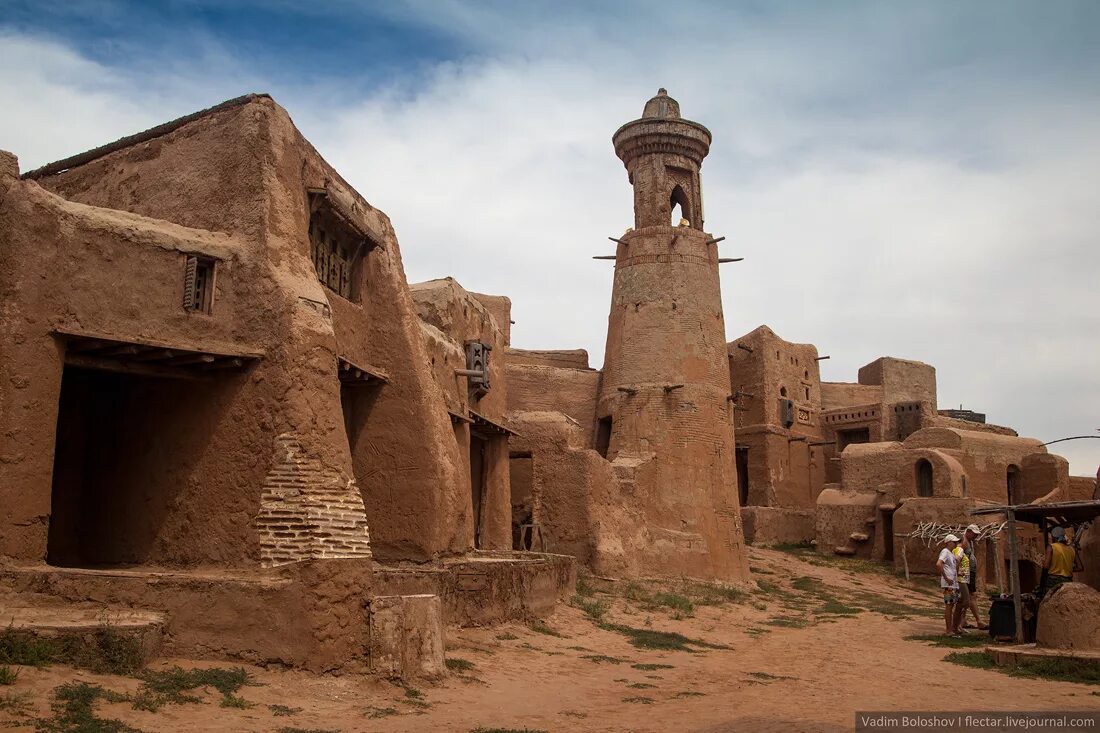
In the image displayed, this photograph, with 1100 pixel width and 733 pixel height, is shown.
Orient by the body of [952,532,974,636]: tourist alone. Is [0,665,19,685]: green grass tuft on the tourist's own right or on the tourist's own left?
on the tourist's own right

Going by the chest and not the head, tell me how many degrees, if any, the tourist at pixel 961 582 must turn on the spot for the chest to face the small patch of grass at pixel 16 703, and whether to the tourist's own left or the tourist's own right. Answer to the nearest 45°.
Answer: approximately 135° to the tourist's own right

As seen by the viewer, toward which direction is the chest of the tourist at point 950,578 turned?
to the viewer's right

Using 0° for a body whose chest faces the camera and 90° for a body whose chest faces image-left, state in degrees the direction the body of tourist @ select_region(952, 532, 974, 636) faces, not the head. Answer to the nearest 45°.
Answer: approximately 270°

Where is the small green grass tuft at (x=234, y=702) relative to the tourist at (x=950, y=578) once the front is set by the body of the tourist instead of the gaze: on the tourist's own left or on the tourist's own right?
on the tourist's own right

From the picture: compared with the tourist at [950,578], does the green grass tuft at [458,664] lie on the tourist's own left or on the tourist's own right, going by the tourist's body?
on the tourist's own right

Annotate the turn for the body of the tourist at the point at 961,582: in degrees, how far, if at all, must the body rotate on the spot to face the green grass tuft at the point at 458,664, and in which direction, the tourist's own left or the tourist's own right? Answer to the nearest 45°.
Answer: approximately 135° to the tourist's own right

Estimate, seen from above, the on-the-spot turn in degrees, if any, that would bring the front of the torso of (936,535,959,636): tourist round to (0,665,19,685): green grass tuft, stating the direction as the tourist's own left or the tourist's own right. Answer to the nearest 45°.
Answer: approximately 135° to the tourist's own right

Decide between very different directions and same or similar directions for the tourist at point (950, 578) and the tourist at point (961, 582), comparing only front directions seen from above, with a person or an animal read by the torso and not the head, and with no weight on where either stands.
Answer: same or similar directions

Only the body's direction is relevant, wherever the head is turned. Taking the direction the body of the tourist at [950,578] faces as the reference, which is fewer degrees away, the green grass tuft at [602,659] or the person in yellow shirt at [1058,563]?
the person in yellow shirt

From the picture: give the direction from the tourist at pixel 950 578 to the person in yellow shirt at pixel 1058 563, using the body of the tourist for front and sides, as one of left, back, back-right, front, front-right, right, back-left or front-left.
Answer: front-right

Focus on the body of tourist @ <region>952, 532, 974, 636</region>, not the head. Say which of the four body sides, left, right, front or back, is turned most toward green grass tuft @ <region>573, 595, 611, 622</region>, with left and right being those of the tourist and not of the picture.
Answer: back

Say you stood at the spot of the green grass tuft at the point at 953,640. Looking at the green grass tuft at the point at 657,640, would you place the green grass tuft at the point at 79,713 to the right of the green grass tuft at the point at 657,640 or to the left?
left

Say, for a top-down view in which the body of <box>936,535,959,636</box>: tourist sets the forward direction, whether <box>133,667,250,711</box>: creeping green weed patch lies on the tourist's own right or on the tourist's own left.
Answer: on the tourist's own right

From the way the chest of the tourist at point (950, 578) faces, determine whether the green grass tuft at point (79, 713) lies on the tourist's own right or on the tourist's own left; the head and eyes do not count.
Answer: on the tourist's own right
